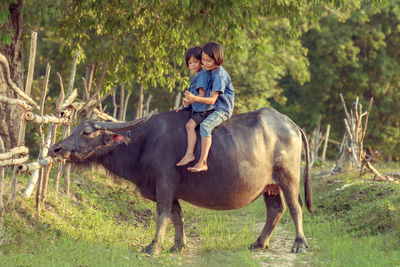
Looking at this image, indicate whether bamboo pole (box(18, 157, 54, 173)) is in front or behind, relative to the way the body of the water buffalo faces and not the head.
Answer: in front

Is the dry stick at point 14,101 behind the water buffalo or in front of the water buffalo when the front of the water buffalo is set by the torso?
in front

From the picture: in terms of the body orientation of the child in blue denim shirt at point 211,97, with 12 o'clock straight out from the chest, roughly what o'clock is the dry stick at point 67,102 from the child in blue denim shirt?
The dry stick is roughly at 1 o'clock from the child in blue denim shirt.

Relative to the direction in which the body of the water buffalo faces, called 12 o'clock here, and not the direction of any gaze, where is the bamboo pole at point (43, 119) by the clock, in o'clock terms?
The bamboo pole is roughly at 12 o'clock from the water buffalo.

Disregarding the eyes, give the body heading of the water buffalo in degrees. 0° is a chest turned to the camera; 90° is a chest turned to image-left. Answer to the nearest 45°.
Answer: approximately 90°

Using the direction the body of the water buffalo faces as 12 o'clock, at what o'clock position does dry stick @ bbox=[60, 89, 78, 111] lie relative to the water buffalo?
The dry stick is roughly at 1 o'clock from the water buffalo.

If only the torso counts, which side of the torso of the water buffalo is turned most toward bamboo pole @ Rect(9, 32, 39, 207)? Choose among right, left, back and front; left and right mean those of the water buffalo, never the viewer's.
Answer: front

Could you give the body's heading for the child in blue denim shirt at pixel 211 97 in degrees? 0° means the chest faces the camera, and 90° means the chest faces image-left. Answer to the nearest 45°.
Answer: approximately 90°

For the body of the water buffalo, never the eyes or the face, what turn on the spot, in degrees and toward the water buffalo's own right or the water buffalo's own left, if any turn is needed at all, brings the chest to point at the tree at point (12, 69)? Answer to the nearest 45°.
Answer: approximately 45° to the water buffalo's own right
